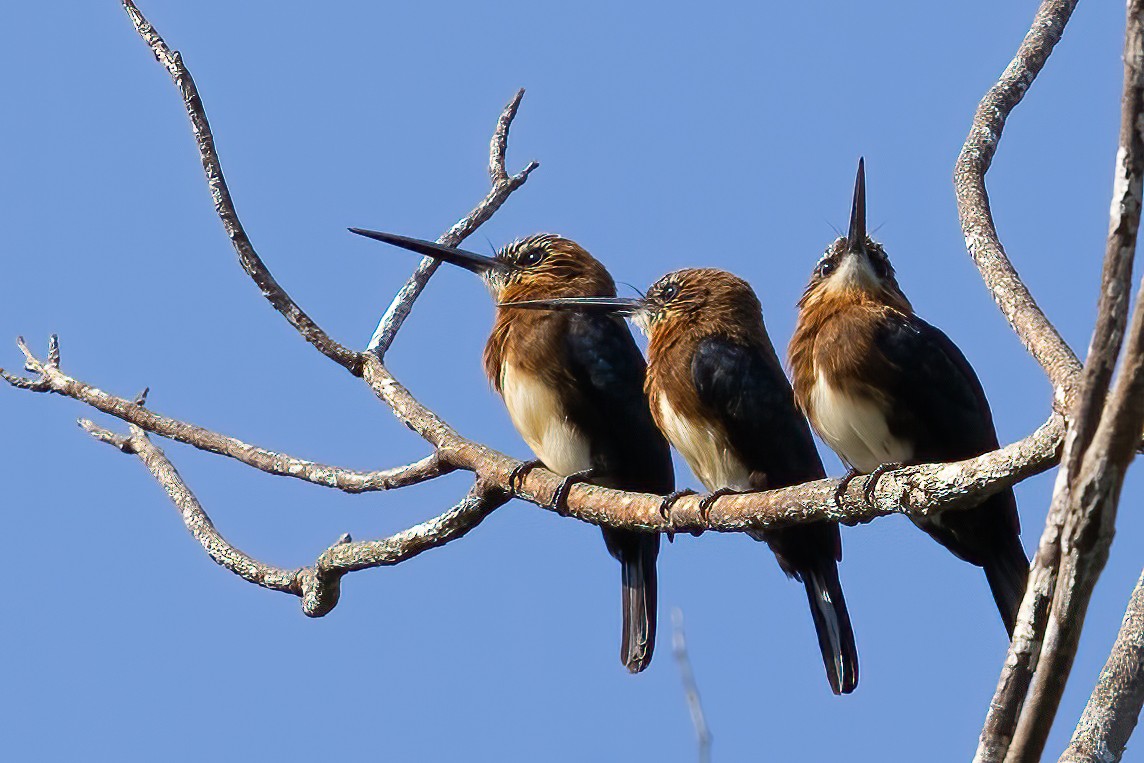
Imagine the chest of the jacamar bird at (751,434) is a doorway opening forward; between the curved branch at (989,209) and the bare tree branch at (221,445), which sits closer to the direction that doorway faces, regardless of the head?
the bare tree branch

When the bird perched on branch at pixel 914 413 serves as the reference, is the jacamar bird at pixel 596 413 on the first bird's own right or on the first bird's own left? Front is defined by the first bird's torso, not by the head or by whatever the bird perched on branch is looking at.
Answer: on the first bird's own right

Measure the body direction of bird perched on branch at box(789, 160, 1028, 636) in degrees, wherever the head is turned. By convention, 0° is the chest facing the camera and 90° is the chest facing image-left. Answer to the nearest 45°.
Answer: approximately 45°

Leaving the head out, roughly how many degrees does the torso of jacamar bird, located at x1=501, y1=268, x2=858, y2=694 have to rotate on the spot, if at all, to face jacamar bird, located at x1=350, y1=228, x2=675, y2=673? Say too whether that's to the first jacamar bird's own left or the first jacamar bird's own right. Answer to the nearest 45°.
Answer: approximately 45° to the first jacamar bird's own right

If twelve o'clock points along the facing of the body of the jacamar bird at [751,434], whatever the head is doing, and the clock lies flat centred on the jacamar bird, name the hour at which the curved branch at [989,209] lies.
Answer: The curved branch is roughly at 8 o'clock from the jacamar bird.

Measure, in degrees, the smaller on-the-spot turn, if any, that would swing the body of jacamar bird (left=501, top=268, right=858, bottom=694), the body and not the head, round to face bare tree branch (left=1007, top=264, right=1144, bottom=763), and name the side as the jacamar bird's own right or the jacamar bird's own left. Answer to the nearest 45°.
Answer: approximately 90° to the jacamar bird's own left

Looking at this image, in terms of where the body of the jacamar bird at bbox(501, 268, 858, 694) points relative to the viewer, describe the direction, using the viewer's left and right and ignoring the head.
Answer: facing to the left of the viewer
